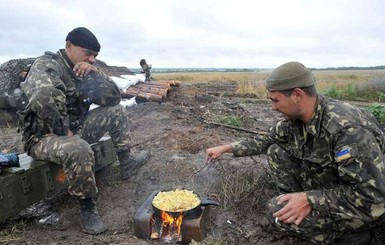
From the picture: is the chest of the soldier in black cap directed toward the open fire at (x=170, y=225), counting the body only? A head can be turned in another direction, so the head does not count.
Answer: yes

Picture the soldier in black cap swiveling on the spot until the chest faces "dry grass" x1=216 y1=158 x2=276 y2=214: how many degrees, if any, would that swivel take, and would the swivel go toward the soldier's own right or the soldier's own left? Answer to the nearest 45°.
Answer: approximately 45° to the soldier's own left

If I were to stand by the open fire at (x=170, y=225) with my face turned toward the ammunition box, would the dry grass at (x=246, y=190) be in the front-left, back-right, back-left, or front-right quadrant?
back-right

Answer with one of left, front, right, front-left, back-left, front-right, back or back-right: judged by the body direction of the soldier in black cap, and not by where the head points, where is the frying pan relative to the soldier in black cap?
front

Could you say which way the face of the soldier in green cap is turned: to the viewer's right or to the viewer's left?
to the viewer's left

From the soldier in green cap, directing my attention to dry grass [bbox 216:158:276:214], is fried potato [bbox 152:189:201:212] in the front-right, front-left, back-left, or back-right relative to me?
front-left

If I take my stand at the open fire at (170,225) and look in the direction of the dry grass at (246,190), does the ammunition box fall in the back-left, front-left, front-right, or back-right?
back-left

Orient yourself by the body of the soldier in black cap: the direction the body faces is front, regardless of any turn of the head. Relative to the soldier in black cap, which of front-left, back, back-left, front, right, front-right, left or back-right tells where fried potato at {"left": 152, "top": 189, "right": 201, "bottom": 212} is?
front

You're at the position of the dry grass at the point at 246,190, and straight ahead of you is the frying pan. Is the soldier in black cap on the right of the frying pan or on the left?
right

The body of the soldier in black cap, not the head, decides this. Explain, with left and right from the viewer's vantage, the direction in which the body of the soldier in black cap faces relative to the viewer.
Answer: facing the viewer and to the right of the viewer

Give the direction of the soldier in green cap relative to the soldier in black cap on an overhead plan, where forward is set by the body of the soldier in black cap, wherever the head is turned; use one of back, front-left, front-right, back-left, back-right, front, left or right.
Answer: front
